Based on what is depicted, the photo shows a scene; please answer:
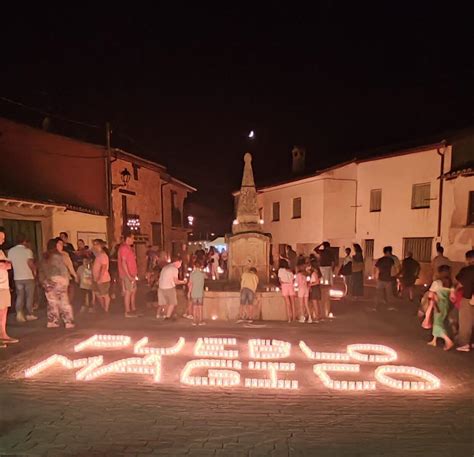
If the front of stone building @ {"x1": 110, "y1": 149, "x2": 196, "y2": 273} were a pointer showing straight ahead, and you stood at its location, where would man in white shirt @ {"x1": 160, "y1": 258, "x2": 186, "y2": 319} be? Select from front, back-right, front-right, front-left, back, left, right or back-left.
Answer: front-right

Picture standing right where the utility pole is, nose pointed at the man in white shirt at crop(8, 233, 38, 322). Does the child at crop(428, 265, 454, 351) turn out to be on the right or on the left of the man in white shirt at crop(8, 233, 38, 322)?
left

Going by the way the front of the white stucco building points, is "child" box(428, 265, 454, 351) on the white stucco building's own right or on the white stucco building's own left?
on the white stucco building's own left

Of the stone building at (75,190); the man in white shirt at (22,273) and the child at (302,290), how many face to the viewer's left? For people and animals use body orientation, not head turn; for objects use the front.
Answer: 0

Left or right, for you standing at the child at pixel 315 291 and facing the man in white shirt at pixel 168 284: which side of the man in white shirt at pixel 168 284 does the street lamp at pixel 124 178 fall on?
right

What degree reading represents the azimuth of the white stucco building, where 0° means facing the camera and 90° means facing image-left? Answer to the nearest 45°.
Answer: approximately 45°

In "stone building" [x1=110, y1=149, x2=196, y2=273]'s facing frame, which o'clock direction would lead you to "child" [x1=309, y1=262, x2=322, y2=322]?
The child is roughly at 1 o'clock from the stone building.

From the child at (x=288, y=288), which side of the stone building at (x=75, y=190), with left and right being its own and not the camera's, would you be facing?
front

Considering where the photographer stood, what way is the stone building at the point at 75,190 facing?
facing the viewer and to the right of the viewer

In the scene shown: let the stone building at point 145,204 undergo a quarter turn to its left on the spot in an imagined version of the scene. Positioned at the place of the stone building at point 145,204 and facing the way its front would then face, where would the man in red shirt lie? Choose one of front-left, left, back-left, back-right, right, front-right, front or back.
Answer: back-right
